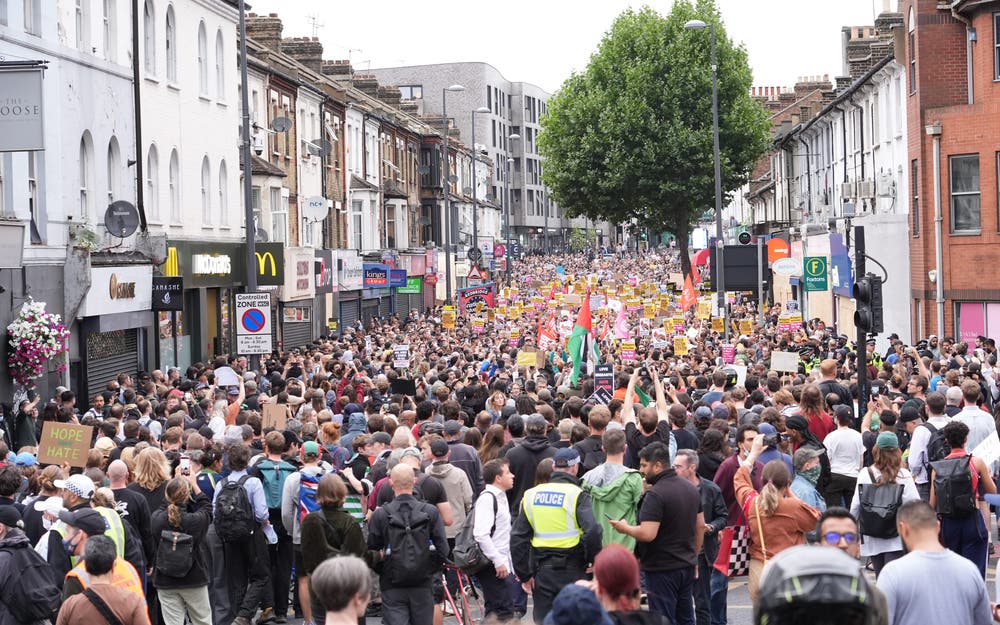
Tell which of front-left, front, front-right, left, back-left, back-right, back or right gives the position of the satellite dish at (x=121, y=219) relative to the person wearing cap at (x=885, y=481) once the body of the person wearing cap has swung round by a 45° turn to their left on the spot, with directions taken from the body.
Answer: front

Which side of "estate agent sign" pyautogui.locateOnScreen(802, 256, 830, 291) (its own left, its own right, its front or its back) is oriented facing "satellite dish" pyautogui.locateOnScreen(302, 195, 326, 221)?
right

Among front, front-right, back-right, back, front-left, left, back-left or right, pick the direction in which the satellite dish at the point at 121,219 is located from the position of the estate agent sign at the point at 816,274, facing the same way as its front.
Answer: front-right

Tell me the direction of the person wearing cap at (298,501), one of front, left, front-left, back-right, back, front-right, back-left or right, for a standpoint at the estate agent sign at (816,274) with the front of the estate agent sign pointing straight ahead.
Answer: front

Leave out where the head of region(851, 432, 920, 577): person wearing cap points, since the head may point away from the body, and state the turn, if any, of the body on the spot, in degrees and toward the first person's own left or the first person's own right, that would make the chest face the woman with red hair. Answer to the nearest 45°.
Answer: approximately 180°

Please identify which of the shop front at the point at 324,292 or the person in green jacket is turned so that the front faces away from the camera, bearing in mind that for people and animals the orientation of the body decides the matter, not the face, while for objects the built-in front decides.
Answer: the person in green jacket

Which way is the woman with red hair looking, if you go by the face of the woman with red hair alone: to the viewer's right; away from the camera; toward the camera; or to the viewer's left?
away from the camera

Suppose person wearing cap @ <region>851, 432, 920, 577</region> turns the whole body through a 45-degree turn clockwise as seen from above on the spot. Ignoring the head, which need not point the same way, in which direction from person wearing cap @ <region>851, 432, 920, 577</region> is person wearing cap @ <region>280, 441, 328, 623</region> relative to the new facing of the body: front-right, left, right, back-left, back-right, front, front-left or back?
back-left

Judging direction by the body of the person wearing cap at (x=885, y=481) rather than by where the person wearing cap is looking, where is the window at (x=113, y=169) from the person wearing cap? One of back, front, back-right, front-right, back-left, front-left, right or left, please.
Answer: front-left

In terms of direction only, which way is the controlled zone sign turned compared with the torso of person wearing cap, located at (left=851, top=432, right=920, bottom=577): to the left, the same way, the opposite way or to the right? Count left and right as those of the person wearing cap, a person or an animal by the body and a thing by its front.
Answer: the opposite way

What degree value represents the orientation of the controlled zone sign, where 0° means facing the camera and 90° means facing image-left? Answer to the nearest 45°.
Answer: approximately 0°

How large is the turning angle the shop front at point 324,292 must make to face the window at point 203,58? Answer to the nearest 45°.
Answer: approximately 45° to its right

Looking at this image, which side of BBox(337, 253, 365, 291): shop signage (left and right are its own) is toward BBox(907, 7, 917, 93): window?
front

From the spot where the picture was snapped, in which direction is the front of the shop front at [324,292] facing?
facing the viewer and to the right of the viewer

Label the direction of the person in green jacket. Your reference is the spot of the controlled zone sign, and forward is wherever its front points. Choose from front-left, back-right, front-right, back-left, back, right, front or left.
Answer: front

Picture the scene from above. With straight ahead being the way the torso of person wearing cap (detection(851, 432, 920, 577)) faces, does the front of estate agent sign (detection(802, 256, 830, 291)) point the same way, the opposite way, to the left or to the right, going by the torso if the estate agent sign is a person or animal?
the opposite way
